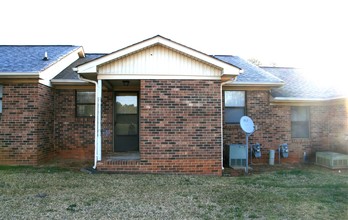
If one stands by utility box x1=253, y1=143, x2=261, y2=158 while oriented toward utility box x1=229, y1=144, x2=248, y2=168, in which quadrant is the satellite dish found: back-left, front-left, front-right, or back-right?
front-left

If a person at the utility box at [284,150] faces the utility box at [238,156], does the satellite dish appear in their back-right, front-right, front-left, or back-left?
front-left

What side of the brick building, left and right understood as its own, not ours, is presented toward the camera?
front

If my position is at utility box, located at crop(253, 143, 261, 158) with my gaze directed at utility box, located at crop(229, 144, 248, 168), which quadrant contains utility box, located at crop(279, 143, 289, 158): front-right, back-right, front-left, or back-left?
back-left
